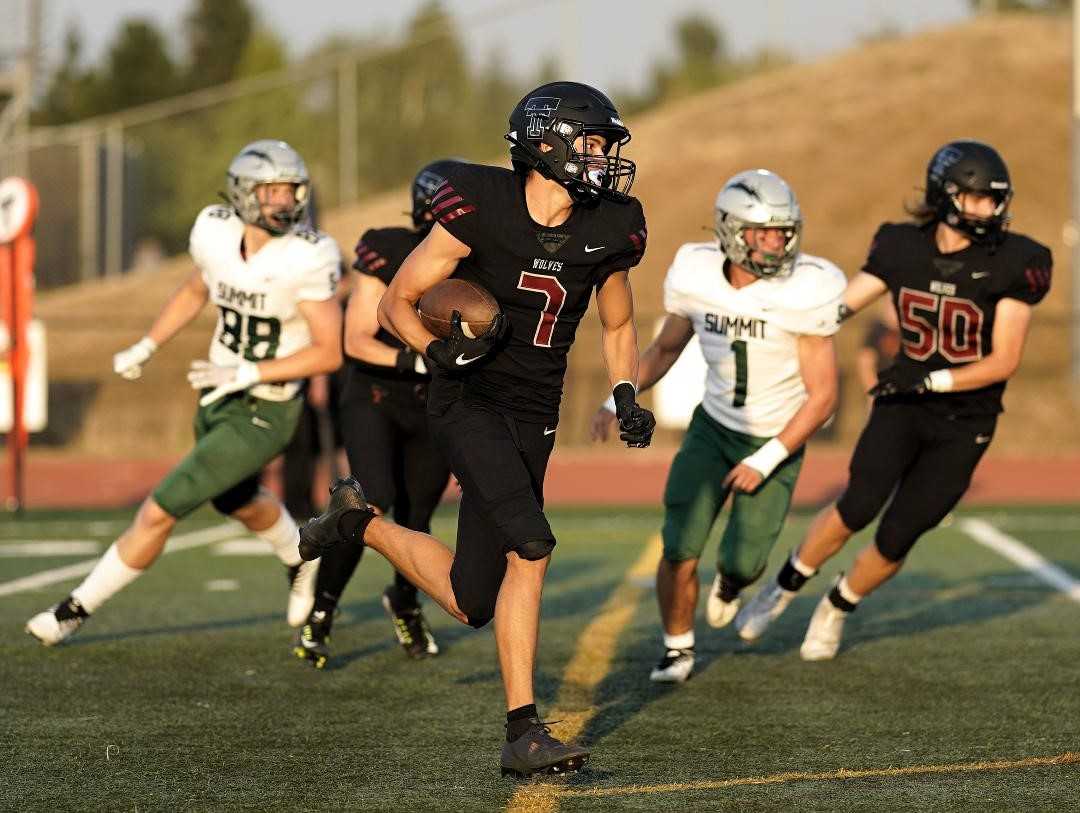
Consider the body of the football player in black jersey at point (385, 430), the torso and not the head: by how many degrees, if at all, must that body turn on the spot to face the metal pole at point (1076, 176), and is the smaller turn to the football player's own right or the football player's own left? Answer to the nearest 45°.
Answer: approximately 90° to the football player's own left

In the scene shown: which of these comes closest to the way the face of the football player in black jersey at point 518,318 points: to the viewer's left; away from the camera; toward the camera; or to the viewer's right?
to the viewer's right

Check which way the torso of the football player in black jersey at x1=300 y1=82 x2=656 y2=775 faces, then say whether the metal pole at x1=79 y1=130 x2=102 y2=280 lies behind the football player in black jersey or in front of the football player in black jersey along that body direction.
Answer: behind

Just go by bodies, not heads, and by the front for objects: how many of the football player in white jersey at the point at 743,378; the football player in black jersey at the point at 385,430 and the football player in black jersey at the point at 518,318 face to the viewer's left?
0

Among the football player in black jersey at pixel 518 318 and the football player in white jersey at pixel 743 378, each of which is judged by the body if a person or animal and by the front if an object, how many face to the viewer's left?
0

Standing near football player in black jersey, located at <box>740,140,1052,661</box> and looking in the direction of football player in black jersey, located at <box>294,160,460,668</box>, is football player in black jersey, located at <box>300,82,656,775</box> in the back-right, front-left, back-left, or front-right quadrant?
front-left

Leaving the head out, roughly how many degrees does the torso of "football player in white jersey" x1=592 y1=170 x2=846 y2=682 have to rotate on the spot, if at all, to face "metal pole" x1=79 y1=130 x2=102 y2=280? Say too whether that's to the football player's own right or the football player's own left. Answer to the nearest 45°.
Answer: approximately 135° to the football player's own right

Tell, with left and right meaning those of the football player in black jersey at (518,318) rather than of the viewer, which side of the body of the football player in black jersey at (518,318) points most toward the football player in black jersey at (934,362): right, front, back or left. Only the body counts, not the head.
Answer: left

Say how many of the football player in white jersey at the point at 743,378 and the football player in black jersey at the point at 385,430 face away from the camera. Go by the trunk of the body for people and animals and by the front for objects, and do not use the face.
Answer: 0

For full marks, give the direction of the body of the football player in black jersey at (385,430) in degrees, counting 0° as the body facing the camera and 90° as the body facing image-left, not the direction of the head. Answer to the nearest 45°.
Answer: approximately 315°

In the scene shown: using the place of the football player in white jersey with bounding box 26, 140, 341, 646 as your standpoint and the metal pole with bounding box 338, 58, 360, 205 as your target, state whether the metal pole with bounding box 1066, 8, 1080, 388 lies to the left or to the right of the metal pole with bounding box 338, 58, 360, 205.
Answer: right

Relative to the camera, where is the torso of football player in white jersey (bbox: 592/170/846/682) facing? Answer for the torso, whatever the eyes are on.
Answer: toward the camera
